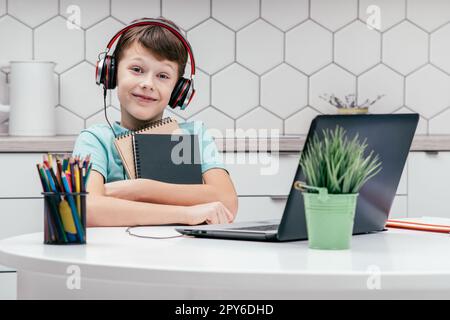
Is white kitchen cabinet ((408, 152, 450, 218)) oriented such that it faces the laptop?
yes

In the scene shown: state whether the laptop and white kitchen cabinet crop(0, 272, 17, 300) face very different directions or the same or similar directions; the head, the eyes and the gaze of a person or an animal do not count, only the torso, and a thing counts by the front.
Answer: very different directions

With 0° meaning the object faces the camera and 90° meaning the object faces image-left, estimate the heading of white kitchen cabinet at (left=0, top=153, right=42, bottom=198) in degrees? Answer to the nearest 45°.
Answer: approximately 0°

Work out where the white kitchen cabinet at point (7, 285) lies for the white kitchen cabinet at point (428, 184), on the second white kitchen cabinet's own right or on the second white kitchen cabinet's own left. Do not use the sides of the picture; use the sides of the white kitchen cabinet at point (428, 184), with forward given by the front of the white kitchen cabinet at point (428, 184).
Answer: on the second white kitchen cabinet's own right

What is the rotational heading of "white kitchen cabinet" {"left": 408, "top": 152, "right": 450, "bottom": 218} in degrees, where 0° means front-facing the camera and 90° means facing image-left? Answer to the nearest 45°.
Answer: approximately 0°
